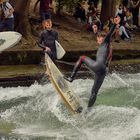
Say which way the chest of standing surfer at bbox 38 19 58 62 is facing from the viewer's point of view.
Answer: toward the camera

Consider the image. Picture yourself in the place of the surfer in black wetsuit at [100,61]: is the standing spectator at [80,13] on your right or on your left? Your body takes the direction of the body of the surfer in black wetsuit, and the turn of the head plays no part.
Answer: on your right

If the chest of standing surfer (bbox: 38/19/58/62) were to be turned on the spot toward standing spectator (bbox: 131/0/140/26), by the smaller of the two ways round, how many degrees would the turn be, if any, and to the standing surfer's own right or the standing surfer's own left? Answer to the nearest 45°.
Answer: approximately 135° to the standing surfer's own left

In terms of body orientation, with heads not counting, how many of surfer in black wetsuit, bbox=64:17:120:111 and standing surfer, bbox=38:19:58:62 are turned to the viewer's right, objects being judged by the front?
0

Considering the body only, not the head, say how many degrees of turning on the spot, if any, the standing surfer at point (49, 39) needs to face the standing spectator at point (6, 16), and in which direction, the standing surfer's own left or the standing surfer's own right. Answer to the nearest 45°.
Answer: approximately 135° to the standing surfer's own right

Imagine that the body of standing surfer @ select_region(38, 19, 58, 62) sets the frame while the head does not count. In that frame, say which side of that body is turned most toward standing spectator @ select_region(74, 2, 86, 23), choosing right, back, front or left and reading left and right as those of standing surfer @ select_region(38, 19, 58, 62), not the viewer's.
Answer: back

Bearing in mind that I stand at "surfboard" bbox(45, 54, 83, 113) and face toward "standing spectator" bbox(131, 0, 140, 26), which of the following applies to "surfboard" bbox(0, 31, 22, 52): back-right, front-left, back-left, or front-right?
front-left

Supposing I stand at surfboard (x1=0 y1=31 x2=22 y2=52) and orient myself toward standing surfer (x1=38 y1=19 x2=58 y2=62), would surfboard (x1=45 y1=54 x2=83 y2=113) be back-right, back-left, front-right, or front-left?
front-right

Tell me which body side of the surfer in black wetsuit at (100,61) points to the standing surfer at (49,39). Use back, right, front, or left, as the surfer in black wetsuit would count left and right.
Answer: right

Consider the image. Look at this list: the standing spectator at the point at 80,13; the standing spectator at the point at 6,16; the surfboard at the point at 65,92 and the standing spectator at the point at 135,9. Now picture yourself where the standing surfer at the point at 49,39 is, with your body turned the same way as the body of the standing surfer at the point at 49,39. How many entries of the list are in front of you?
1

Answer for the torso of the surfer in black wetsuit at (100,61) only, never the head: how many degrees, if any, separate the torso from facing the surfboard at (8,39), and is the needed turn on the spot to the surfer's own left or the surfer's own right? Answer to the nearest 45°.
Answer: approximately 90° to the surfer's own right
